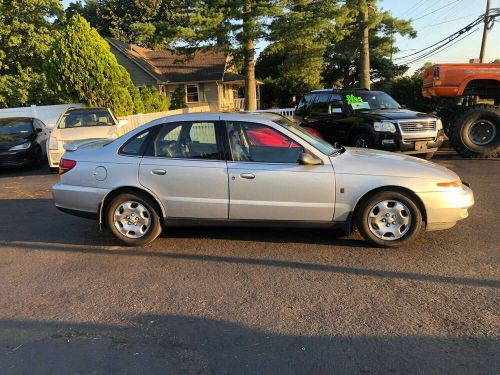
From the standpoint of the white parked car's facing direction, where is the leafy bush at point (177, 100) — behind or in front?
behind

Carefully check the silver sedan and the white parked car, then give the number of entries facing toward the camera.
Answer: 1

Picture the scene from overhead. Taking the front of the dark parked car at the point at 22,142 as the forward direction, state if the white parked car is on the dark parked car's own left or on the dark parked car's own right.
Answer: on the dark parked car's own left

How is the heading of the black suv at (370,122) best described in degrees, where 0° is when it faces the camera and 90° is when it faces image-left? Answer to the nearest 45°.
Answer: approximately 315°

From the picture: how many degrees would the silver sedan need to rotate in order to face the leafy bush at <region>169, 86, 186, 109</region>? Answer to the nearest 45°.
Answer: approximately 90° to its left

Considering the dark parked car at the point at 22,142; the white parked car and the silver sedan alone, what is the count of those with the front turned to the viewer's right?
1

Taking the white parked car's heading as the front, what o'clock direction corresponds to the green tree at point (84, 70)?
The green tree is roughly at 6 o'clock from the white parked car.

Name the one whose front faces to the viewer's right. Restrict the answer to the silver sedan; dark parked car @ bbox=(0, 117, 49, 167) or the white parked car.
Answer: the silver sedan

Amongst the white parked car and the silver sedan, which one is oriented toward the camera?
the white parked car

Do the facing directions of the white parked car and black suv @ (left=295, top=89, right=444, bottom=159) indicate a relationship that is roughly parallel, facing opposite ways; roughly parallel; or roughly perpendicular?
roughly parallel

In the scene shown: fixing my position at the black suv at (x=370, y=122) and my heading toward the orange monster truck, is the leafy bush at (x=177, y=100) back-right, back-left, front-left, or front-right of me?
back-left

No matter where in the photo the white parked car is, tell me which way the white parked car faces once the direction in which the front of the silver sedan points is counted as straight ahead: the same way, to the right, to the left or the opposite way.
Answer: to the right

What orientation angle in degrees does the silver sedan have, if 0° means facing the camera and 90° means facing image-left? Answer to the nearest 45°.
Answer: approximately 270°

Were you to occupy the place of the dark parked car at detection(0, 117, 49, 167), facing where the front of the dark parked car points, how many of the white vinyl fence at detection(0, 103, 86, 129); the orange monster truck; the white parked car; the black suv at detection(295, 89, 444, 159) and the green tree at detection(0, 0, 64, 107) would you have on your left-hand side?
3

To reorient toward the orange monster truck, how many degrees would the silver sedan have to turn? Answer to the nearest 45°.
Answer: approximately 45° to its left

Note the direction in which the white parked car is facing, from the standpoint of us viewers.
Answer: facing the viewer
